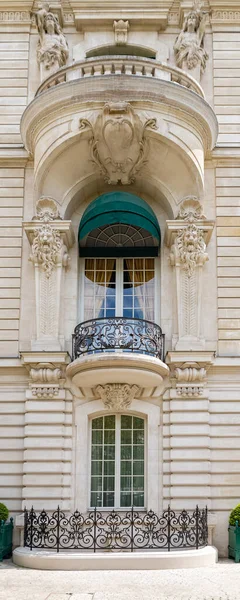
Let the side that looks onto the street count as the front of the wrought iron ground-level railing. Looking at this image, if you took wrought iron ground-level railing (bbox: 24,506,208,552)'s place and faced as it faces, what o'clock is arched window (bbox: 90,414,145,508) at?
The arched window is roughly at 6 o'clock from the wrought iron ground-level railing.

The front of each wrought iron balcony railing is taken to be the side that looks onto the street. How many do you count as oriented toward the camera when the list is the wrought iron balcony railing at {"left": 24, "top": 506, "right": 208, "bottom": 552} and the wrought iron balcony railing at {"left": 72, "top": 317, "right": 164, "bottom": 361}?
2

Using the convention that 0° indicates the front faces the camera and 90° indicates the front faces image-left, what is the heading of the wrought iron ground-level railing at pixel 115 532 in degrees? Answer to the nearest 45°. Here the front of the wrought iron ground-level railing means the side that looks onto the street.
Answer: approximately 0°

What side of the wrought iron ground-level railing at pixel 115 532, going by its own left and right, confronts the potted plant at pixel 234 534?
left
